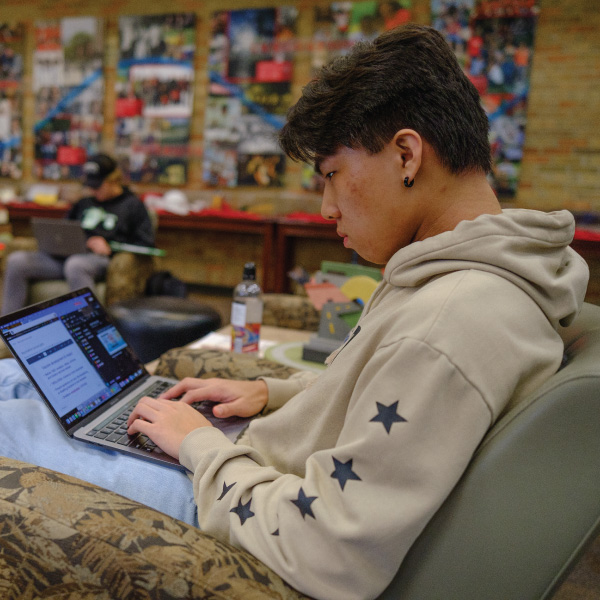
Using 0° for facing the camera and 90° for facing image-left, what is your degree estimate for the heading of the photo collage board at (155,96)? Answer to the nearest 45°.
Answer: approximately 0°

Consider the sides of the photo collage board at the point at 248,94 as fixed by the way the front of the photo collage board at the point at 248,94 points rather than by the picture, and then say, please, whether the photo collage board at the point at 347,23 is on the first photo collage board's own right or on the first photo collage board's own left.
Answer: on the first photo collage board's own left

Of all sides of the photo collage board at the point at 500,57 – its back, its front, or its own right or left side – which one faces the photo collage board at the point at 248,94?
right

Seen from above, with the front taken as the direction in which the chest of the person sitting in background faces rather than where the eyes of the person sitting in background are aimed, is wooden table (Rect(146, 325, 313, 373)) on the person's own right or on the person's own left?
on the person's own left

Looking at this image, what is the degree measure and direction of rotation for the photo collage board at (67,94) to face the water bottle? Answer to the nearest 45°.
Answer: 0° — it already faces it

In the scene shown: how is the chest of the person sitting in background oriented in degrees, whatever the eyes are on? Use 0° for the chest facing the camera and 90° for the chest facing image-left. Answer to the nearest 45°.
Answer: approximately 45°
